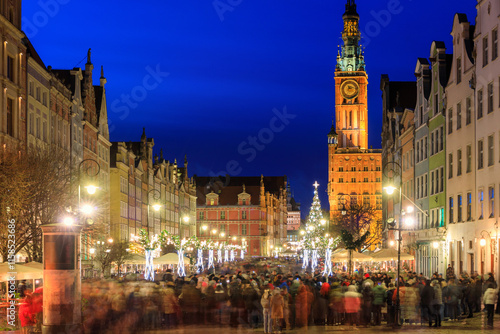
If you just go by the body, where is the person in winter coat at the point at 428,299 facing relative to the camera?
away from the camera

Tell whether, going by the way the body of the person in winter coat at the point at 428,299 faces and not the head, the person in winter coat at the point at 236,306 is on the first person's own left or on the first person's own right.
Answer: on the first person's own left

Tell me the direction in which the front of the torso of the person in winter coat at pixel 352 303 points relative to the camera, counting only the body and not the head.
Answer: away from the camera

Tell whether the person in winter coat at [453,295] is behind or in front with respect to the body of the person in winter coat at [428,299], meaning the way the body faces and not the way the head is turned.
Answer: in front

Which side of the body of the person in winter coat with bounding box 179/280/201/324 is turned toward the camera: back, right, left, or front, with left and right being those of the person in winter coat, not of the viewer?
back

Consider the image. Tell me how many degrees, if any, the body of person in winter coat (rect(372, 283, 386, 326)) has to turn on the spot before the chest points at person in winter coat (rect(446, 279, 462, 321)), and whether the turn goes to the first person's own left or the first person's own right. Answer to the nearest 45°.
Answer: approximately 45° to the first person's own right

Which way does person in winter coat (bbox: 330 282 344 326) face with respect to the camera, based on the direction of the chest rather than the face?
away from the camera

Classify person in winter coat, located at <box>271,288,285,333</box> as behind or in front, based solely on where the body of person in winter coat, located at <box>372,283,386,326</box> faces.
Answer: behind

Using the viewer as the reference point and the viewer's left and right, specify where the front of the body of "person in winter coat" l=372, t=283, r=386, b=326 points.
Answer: facing away from the viewer
